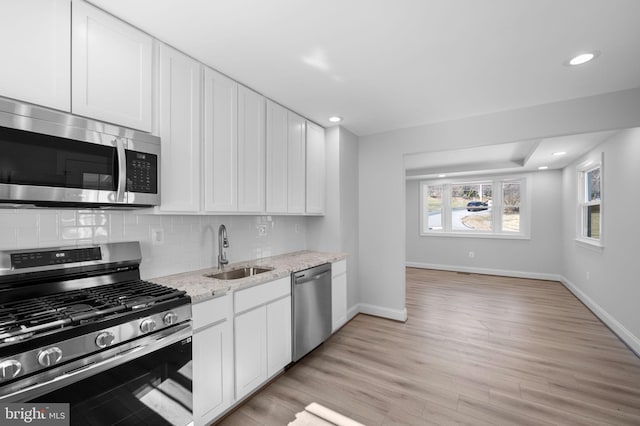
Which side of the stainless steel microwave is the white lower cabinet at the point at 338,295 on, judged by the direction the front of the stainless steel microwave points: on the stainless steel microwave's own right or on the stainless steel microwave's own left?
on the stainless steel microwave's own left

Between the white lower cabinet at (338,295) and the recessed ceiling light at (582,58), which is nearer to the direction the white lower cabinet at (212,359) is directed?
the recessed ceiling light

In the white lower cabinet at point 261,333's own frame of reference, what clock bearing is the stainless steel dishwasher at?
The stainless steel dishwasher is roughly at 9 o'clock from the white lower cabinet.

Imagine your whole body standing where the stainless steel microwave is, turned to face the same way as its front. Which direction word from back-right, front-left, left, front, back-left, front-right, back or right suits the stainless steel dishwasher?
front-left

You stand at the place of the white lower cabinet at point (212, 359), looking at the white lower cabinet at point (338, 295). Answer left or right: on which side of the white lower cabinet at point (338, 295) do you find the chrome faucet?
left

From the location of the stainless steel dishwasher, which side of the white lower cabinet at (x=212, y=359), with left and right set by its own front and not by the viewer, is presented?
left

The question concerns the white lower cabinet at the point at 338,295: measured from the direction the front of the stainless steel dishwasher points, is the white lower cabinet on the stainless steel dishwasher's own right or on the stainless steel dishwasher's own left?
on the stainless steel dishwasher's own left

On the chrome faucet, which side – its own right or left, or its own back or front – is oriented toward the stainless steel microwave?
right

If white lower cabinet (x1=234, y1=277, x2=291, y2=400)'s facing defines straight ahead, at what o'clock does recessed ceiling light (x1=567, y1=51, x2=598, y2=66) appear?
The recessed ceiling light is roughly at 11 o'clock from the white lower cabinet.
